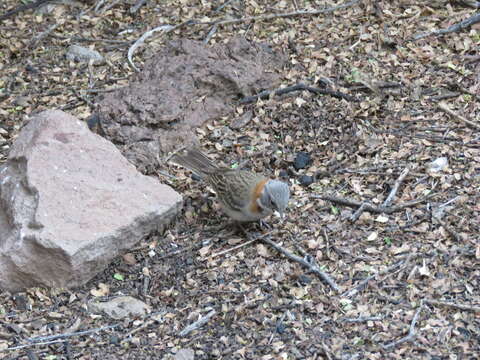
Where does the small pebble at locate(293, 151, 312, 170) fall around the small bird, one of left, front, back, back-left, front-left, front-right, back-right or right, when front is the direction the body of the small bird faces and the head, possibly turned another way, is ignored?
left

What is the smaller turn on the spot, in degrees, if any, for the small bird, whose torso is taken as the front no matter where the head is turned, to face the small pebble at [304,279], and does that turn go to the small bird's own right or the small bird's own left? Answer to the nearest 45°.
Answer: approximately 45° to the small bird's own right

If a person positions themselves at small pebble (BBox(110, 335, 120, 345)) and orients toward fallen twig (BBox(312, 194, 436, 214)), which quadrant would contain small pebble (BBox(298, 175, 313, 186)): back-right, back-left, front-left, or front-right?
front-left

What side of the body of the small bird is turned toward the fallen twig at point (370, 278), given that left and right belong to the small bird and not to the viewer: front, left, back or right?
front

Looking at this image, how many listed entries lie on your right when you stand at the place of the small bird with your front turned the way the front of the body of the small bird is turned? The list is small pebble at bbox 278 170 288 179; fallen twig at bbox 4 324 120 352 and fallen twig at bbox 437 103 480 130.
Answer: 1

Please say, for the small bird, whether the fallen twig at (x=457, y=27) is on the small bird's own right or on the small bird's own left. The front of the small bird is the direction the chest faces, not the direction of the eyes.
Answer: on the small bird's own left

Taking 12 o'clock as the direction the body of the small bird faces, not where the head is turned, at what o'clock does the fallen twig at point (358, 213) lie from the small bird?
The fallen twig is roughly at 11 o'clock from the small bird.

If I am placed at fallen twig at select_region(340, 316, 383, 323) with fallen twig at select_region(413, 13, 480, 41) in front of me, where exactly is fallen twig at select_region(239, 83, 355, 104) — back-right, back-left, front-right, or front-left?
front-left

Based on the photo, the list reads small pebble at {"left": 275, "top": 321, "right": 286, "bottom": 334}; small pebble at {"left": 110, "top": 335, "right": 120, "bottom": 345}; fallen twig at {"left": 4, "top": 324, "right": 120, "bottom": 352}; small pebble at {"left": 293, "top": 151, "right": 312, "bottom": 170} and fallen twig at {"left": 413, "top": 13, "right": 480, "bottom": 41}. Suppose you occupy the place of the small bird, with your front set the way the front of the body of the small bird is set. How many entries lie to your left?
2

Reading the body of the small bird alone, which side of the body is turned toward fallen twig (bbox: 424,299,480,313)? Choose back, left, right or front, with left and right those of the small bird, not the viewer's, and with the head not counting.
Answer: front

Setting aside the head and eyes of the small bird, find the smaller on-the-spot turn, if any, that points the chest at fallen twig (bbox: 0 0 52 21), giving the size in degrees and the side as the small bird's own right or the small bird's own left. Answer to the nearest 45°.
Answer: approximately 180°

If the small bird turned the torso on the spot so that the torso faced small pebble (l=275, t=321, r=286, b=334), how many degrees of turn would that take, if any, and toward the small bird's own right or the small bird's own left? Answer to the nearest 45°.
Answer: approximately 45° to the small bird's own right

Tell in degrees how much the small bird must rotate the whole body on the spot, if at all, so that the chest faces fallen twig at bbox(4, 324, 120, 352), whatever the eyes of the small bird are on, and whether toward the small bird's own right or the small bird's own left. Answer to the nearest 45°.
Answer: approximately 90° to the small bird's own right

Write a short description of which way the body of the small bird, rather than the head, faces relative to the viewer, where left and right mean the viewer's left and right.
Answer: facing the viewer and to the right of the viewer

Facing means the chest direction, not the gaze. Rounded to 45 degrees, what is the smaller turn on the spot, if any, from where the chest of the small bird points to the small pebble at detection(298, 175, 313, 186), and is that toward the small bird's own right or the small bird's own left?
approximately 90° to the small bird's own left

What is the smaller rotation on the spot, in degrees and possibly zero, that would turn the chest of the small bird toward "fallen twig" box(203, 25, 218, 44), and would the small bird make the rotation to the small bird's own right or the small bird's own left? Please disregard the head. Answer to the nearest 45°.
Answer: approximately 135° to the small bird's own left
